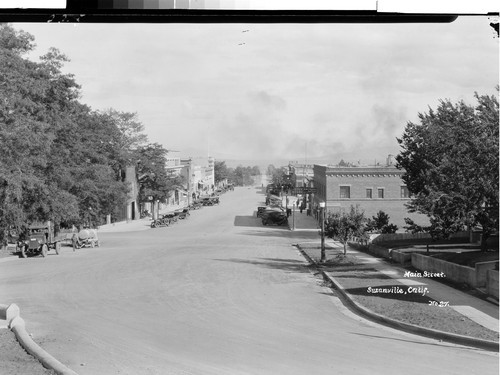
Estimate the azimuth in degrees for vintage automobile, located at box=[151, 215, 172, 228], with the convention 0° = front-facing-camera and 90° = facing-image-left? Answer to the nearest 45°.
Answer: approximately 45°

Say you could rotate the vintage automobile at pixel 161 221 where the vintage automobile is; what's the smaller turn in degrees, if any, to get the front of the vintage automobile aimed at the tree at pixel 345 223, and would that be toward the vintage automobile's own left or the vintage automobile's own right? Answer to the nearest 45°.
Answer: approximately 135° to the vintage automobile's own left

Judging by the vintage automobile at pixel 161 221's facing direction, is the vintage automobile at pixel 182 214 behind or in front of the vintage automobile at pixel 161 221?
behind
